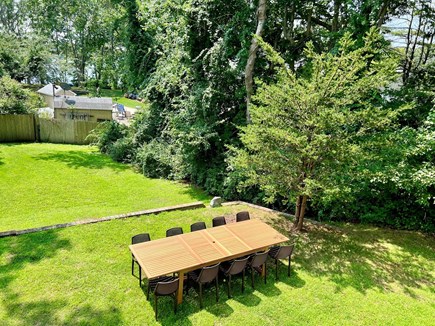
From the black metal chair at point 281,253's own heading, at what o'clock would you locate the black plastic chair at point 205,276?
the black plastic chair at point 205,276 is roughly at 9 o'clock from the black metal chair at point 281,253.

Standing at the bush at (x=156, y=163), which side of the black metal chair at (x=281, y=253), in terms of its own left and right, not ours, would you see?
front

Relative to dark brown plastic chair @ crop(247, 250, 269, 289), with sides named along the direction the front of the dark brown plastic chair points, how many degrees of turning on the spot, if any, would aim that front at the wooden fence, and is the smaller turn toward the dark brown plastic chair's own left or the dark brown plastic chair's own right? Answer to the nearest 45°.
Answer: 0° — it already faces it

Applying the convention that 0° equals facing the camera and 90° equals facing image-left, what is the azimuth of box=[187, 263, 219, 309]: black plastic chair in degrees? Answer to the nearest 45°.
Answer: approximately 135°

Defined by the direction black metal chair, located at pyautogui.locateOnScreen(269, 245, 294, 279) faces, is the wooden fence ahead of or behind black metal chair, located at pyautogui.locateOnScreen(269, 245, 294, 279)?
ahead

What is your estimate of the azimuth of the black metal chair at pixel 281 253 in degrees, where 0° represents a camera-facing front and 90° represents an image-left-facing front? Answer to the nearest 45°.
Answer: approximately 135°

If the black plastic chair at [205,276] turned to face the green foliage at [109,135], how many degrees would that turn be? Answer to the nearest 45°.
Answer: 0° — it already faces it

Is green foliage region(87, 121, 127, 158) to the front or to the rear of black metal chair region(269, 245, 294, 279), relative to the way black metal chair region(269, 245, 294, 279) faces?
to the front

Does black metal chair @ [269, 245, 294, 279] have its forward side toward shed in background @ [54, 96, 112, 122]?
yes
